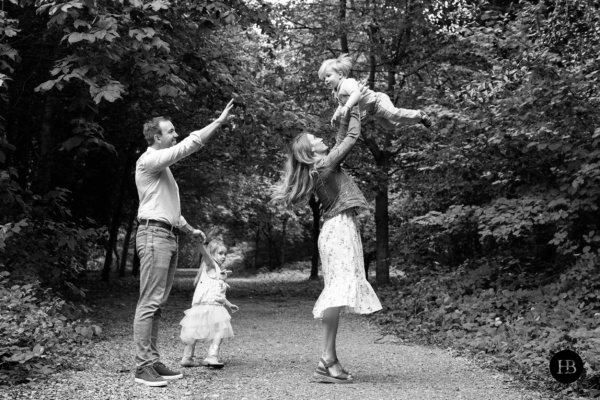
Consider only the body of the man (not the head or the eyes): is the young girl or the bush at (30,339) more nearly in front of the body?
the young girl

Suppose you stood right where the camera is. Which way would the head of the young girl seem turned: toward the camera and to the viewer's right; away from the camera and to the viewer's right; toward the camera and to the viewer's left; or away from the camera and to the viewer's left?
toward the camera and to the viewer's right

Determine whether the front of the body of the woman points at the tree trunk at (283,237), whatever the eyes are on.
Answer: no

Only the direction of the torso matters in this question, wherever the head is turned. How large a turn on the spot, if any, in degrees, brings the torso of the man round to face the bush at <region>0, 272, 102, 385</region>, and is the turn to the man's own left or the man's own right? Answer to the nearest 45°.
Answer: approximately 135° to the man's own left

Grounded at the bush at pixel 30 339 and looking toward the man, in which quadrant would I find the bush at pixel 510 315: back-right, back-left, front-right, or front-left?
front-left

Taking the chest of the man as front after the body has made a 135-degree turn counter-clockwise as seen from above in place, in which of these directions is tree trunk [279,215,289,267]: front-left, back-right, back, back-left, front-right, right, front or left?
front-right

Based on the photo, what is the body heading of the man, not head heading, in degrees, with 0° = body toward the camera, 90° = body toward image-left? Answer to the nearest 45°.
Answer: approximately 270°

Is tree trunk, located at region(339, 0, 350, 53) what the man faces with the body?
no

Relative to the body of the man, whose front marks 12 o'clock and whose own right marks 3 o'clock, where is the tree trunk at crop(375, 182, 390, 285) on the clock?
The tree trunk is roughly at 10 o'clock from the man.

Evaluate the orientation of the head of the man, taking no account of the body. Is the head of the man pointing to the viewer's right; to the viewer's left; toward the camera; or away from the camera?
to the viewer's right
